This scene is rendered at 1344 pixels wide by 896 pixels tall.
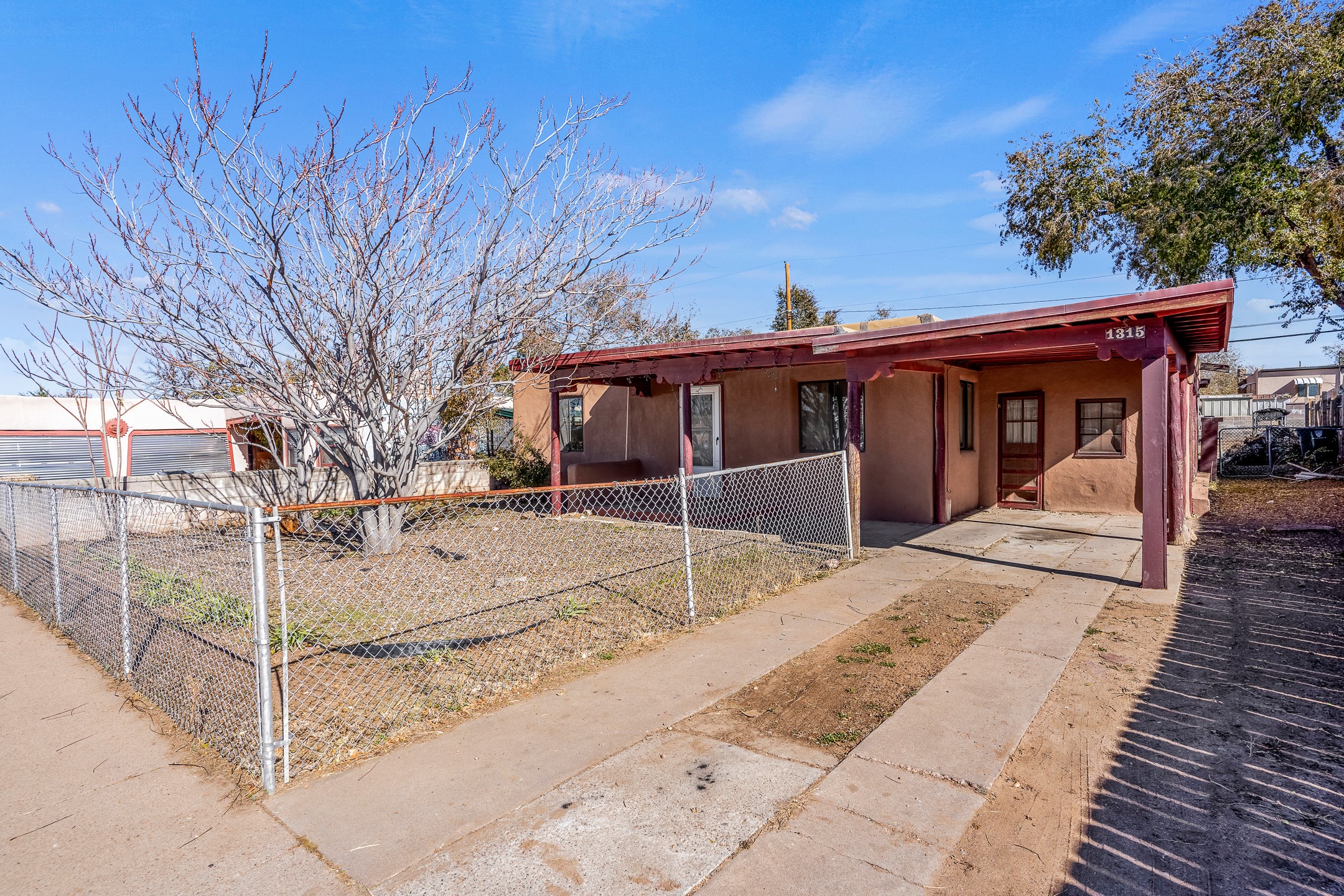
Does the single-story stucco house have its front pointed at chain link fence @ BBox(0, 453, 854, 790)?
yes

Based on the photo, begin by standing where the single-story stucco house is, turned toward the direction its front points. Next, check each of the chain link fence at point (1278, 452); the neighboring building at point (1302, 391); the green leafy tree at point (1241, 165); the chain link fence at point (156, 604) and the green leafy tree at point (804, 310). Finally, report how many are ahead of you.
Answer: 1

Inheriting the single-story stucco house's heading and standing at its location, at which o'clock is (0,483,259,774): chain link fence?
The chain link fence is roughly at 12 o'clock from the single-story stucco house.

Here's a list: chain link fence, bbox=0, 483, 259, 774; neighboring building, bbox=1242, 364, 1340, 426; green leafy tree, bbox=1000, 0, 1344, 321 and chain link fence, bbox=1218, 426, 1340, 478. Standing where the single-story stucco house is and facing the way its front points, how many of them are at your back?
3

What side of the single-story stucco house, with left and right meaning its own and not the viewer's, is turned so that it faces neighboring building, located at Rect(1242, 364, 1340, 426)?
back

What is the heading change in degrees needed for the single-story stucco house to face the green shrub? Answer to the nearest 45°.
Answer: approximately 45° to its right

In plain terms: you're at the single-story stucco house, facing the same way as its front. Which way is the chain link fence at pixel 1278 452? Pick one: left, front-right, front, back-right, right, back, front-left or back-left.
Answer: back

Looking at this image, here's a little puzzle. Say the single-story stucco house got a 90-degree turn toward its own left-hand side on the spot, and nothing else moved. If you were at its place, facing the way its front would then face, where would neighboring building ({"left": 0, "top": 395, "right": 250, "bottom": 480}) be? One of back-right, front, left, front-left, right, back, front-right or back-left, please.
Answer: back-right
